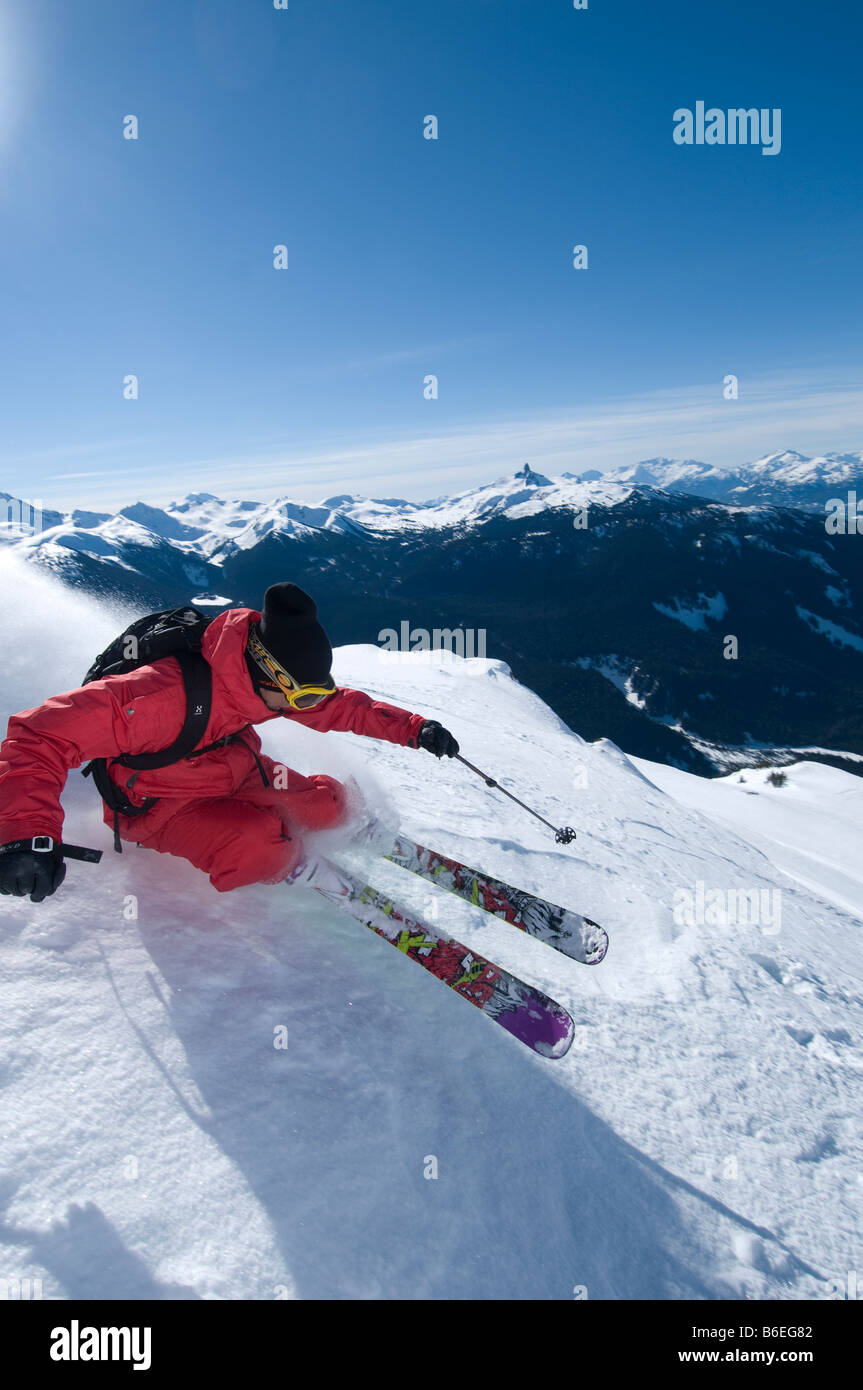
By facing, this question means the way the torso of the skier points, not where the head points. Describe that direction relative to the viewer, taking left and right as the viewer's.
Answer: facing the viewer and to the right of the viewer
